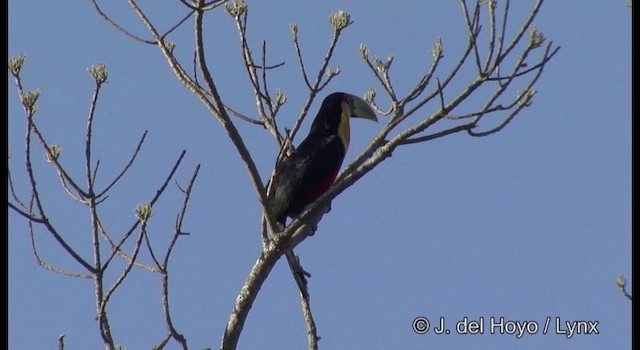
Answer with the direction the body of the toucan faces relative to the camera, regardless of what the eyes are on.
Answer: to the viewer's right
